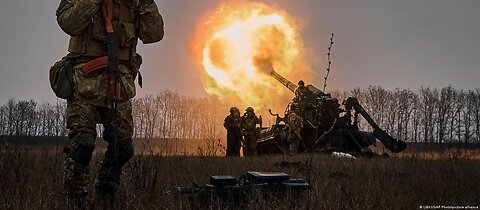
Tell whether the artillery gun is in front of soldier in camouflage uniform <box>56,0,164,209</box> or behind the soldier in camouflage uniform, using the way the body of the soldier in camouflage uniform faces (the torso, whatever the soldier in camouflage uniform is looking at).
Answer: behind

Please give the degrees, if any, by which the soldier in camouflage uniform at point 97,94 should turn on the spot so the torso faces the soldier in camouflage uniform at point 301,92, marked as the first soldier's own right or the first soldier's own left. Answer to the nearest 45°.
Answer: approximately 135° to the first soldier's own left

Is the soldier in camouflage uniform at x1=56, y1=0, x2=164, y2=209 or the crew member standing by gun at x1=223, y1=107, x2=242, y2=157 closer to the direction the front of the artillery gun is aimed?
the crew member standing by gun

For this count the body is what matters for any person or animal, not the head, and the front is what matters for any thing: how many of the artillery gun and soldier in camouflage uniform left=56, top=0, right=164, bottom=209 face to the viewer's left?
1

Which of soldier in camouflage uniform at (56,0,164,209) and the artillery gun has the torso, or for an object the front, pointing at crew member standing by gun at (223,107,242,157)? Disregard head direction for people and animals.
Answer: the artillery gun

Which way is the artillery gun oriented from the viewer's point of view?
to the viewer's left

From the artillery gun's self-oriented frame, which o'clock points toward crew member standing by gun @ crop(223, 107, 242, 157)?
The crew member standing by gun is roughly at 12 o'clock from the artillery gun.
